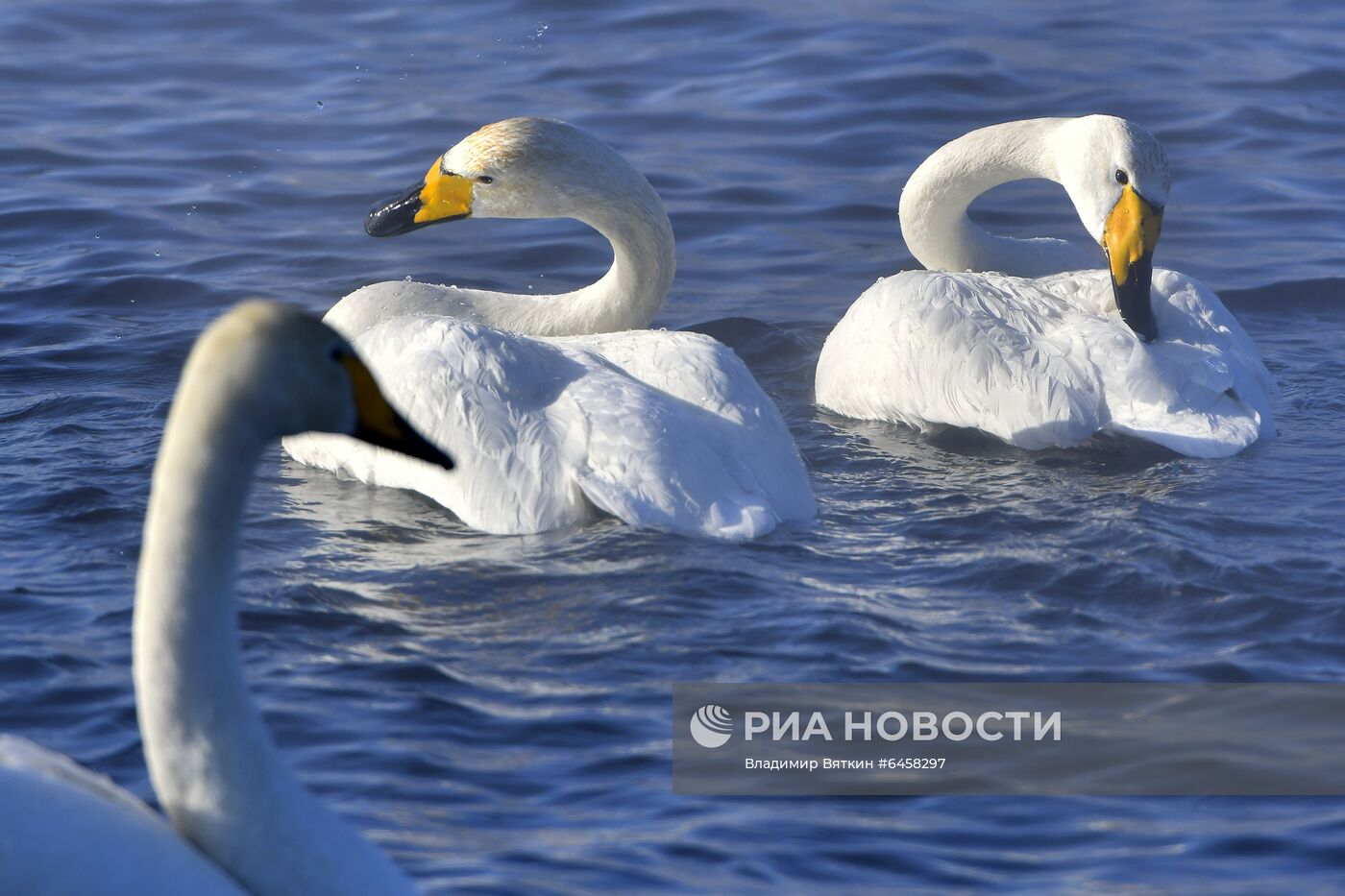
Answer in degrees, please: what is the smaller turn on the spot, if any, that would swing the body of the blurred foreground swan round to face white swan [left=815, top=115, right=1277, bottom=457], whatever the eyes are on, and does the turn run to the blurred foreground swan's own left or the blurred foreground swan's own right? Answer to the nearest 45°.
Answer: approximately 45° to the blurred foreground swan's own left

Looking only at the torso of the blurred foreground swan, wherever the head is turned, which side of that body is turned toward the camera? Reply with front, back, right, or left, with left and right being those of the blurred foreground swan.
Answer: right
